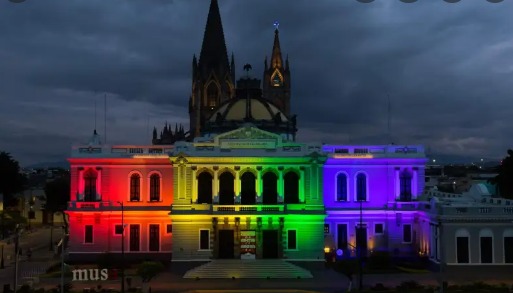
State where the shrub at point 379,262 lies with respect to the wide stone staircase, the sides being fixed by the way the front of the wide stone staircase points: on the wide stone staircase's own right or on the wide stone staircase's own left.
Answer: on the wide stone staircase's own left

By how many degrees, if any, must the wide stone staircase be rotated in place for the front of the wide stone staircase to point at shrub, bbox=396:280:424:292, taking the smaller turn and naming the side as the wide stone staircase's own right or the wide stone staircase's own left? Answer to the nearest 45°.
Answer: approximately 45° to the wide stone staircase's own left

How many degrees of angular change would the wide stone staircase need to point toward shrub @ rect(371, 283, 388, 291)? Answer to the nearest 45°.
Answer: approximately 45° to its left

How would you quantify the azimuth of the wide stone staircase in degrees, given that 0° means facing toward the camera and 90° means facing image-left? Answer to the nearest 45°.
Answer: approximately 0°
